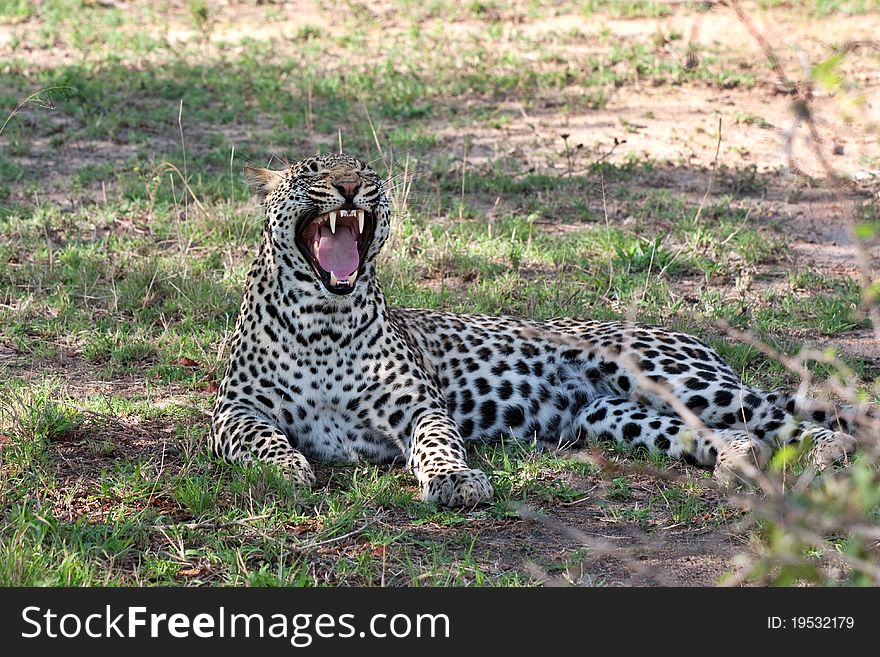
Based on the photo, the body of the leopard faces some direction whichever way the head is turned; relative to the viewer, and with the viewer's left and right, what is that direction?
facing the viewer and to the left of the viewer
